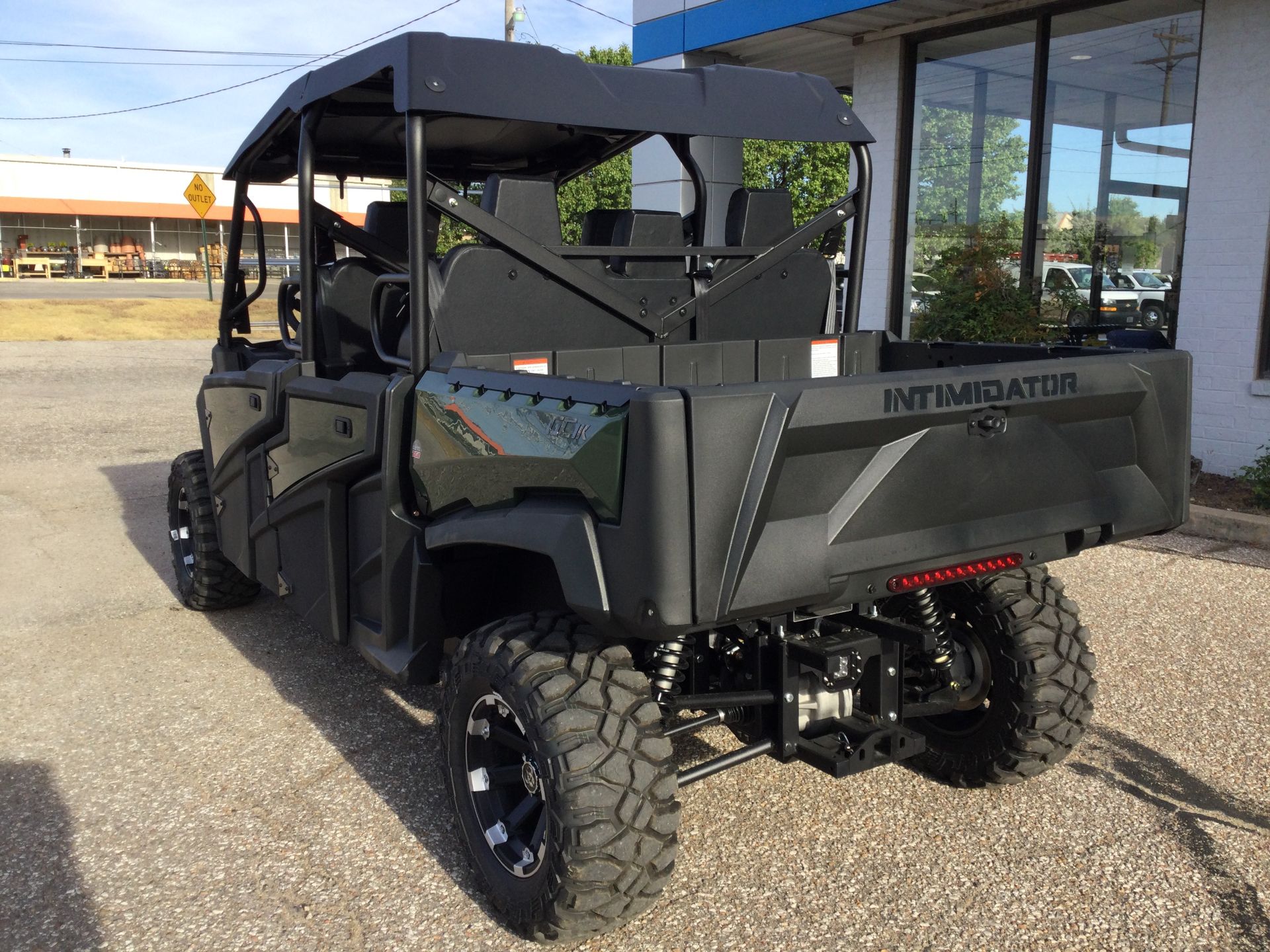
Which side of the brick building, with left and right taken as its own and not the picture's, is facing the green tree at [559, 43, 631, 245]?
right

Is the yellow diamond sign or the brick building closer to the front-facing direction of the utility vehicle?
the yellow diamond sign

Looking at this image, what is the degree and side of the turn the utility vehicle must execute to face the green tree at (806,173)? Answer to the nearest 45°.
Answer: approximately 45° to its right

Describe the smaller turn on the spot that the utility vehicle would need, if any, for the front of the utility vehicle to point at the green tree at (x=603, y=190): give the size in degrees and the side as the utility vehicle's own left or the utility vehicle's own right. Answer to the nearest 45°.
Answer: approximately 45° to the utility vehicle's own right

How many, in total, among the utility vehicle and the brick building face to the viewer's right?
0

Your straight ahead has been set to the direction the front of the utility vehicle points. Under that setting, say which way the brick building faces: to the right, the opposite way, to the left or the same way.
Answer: to the left

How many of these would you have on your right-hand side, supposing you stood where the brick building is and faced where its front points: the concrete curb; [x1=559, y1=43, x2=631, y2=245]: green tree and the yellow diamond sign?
2

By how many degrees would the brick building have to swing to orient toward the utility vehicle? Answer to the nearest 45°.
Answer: approximately 45° to its left

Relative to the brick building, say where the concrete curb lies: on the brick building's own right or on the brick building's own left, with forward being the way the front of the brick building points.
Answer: on the brick building's own left

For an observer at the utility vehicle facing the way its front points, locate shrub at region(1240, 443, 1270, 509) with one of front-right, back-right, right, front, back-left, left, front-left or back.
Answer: right

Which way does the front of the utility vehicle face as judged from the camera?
facing away from the viewer and to the left of the viewer

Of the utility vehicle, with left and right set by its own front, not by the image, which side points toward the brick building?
right

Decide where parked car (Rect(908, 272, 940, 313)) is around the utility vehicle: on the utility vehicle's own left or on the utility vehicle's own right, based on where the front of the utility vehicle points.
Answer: on the utility vehicle's own right

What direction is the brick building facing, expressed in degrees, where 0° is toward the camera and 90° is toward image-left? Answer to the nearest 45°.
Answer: approximately 45°
